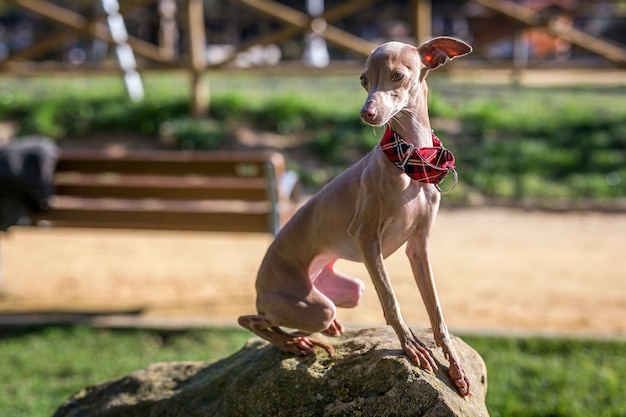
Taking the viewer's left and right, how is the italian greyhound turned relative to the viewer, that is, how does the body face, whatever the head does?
facing the viewer and to the right of the viewer
